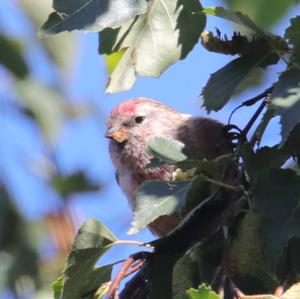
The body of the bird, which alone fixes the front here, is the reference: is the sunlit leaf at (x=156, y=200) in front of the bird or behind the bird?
in front

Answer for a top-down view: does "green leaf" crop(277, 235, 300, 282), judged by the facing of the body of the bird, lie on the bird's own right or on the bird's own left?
on the bird's own left

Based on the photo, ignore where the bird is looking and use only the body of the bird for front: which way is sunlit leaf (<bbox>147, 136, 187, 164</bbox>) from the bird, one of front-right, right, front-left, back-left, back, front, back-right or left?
front-left

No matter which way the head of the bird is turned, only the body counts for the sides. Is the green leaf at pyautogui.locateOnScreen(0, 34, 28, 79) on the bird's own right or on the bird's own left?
on the bird's own right

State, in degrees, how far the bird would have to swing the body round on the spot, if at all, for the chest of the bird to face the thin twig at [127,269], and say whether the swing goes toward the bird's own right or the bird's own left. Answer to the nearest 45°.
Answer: approximately 45° to the bird's own left

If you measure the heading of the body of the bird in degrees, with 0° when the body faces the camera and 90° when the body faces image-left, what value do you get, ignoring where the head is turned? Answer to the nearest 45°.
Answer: approximately 45°
